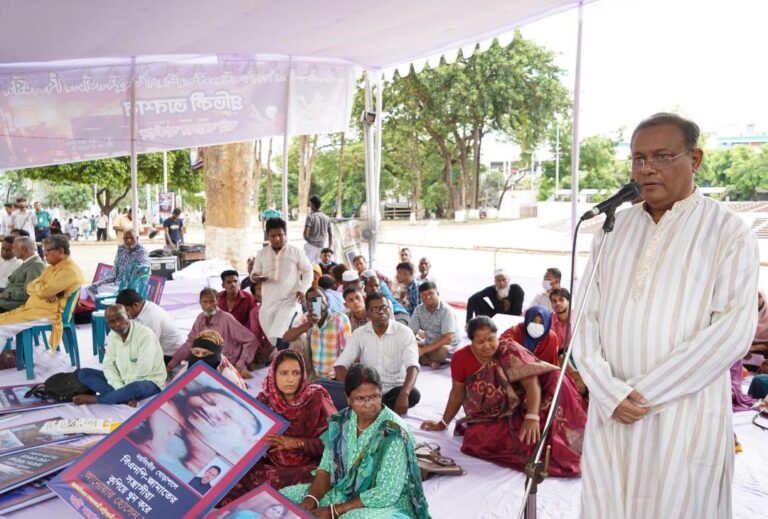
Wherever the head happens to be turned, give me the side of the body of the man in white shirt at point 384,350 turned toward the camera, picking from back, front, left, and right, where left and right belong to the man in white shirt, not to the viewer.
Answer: front

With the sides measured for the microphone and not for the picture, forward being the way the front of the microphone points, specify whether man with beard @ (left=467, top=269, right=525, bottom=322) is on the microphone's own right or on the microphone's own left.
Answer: on the microphone's own left

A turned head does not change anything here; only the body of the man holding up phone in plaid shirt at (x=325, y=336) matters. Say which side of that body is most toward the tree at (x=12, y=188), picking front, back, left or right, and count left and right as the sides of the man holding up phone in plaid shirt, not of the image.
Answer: back

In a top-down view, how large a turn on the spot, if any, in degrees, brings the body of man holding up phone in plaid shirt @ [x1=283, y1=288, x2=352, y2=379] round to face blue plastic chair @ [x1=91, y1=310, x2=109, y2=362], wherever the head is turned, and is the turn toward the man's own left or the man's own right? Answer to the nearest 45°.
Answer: approximately 90° to the man's own right

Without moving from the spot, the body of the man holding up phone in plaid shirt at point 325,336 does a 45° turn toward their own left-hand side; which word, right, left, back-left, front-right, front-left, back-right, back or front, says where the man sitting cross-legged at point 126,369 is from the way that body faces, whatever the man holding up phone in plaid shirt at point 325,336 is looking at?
right

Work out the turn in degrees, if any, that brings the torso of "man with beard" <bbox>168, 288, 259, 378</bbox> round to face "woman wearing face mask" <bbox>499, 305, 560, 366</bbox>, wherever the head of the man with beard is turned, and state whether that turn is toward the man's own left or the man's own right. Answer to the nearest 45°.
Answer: approximately 45° to the man's own left

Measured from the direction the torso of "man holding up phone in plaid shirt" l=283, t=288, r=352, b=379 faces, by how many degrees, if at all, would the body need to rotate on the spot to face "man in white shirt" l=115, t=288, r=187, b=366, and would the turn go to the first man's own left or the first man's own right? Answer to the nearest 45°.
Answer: approximately 45° to the first man's own right

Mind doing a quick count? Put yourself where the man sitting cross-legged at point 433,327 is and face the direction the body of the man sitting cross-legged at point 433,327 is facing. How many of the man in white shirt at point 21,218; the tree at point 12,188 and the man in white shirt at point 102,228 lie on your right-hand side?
3

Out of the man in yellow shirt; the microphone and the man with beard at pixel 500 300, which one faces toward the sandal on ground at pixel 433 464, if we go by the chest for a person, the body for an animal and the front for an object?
the man with beard

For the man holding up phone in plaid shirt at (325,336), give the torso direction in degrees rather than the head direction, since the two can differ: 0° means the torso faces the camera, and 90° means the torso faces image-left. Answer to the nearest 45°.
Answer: approximately 45°

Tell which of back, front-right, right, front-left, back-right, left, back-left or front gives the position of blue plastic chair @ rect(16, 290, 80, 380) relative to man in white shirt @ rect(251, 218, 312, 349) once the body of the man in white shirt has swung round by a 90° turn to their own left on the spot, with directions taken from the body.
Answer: back

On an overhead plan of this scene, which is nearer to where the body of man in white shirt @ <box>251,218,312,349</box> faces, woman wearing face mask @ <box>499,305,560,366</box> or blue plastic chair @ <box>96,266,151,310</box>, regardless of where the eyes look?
the woman wearing face mask

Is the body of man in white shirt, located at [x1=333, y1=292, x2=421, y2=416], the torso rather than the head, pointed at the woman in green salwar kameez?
yes

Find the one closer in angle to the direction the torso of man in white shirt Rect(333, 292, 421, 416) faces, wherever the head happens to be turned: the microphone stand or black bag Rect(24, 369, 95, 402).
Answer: the microphone stand
